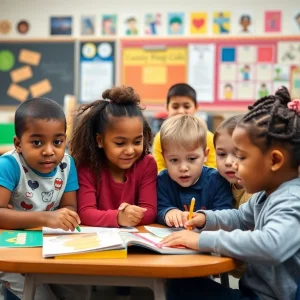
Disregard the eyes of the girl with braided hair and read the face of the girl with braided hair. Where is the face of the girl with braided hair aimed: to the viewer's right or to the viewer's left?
to the viewer's left

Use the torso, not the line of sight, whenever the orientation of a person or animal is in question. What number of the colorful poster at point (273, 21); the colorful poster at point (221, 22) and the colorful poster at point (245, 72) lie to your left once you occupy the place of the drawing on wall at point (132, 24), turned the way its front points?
3

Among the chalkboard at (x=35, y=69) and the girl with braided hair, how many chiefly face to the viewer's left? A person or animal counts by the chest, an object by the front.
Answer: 1

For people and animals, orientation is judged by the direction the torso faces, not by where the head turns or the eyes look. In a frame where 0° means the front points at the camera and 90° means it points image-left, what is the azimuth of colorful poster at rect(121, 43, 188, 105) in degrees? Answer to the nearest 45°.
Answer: approximately 0°

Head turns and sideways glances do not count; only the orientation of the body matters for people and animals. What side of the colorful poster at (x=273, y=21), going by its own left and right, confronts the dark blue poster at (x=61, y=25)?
right

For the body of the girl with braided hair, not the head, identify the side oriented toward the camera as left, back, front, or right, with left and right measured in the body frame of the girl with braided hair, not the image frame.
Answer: left

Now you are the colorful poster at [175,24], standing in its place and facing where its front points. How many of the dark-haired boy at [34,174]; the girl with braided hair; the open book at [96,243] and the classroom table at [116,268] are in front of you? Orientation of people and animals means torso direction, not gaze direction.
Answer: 4

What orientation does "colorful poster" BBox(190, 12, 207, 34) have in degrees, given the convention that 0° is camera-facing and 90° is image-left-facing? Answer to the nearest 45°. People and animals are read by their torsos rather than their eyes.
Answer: approximately 0°
